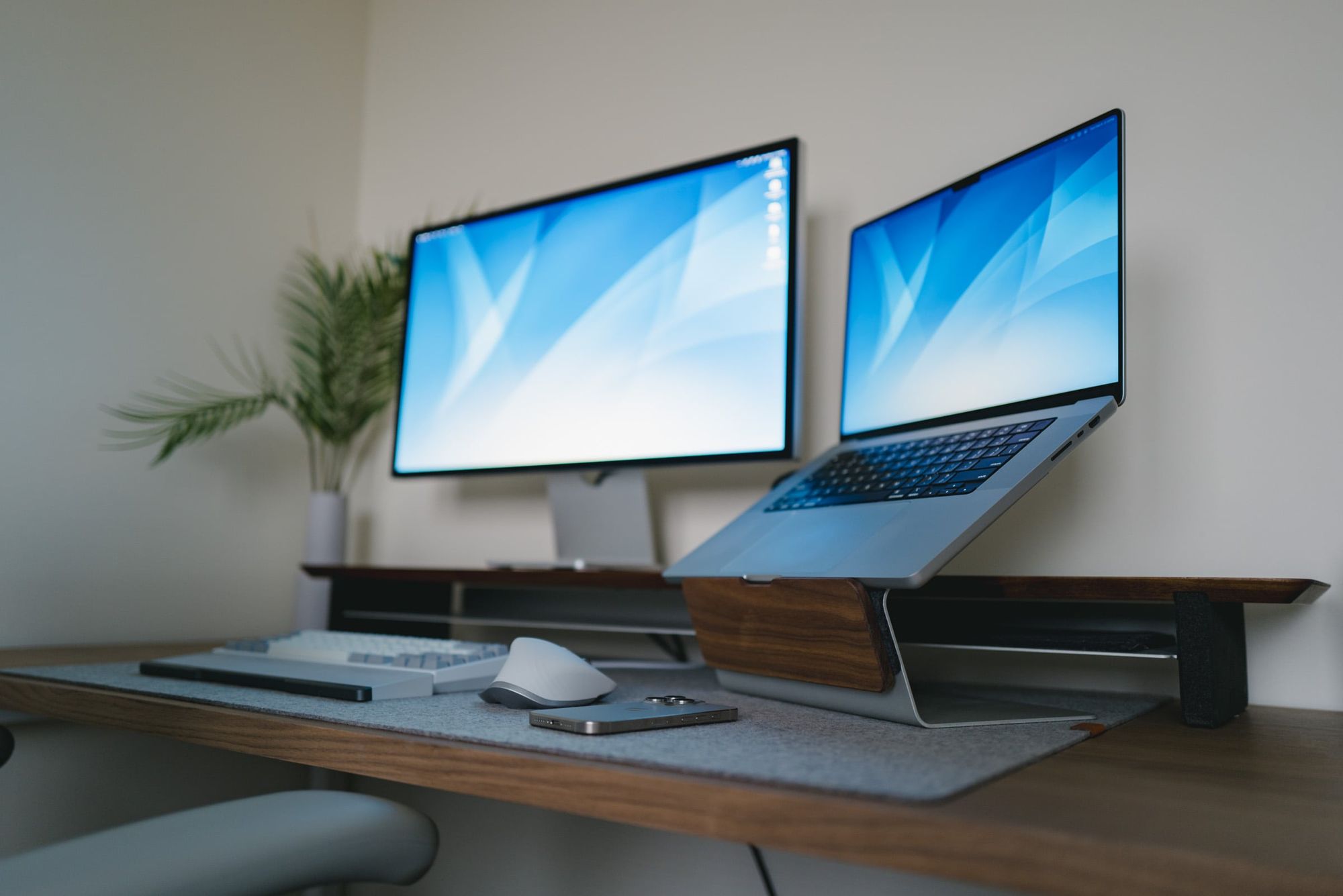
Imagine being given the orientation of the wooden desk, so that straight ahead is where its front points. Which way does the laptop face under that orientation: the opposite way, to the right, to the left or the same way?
the same way

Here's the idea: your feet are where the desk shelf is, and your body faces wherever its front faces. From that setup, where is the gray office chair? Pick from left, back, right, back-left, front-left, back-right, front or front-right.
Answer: front

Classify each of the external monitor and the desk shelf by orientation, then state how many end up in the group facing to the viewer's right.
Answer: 0

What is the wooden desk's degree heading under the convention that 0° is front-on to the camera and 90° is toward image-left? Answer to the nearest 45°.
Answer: approximately 45°

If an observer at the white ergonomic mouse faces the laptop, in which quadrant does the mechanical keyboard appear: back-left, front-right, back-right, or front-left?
back-left

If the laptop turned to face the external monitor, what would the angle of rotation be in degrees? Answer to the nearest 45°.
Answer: approximately 90° to its right

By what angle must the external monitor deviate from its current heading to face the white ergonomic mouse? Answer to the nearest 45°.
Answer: approximately 45° to its left

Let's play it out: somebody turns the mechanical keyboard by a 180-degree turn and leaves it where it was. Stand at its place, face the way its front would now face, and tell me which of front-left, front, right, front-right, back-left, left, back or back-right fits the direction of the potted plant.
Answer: front-left

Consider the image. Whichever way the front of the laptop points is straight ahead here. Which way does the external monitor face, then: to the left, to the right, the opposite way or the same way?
the same way

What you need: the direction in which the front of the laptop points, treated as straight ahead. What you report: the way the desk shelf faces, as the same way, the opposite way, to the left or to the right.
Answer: the same way

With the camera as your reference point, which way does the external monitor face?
facing the viewer and to the left of the viewer
